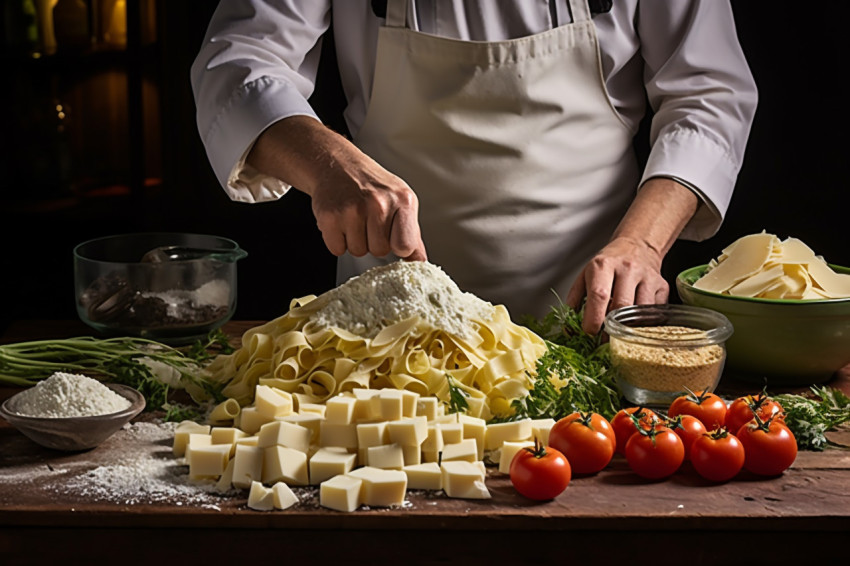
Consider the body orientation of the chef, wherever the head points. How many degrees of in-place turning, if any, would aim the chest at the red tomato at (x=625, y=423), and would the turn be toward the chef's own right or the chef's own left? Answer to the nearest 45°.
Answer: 0° — they already face it

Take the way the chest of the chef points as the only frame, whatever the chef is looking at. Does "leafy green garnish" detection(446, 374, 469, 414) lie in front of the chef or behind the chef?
in front

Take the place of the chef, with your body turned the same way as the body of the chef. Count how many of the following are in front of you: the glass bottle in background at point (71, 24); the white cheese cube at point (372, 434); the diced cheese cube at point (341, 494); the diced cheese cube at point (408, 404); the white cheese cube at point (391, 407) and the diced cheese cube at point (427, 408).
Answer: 5

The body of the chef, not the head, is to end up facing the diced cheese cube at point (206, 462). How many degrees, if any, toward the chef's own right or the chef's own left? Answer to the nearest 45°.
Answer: approximately 45° to the chef's own right

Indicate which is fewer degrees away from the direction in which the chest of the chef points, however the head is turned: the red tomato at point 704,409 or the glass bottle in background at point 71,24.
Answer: the red tomato

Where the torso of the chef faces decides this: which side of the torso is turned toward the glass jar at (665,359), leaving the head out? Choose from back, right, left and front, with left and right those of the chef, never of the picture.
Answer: front

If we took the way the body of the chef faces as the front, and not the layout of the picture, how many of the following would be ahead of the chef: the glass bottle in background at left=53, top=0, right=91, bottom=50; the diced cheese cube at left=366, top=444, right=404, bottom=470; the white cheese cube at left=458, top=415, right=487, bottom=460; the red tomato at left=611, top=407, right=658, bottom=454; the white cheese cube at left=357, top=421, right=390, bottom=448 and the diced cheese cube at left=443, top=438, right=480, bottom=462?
5

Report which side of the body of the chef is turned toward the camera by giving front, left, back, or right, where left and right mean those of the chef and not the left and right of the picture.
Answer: front

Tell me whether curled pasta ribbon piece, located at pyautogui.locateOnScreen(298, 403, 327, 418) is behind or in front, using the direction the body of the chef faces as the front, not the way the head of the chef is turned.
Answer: in front

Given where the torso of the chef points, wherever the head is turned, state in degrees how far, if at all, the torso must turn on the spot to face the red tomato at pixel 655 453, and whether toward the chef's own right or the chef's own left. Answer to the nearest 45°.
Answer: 0° — they already face it

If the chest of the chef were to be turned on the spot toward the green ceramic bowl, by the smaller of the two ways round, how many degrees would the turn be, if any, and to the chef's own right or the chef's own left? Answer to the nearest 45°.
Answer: approximately 45° to the chef's own left

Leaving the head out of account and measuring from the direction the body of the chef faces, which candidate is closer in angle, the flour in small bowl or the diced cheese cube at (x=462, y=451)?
the diced cheese cube

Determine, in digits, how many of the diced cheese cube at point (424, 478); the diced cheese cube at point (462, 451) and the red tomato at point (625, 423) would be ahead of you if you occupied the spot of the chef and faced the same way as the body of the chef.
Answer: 3

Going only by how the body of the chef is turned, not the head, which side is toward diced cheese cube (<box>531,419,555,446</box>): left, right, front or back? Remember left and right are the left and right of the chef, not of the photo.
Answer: front
